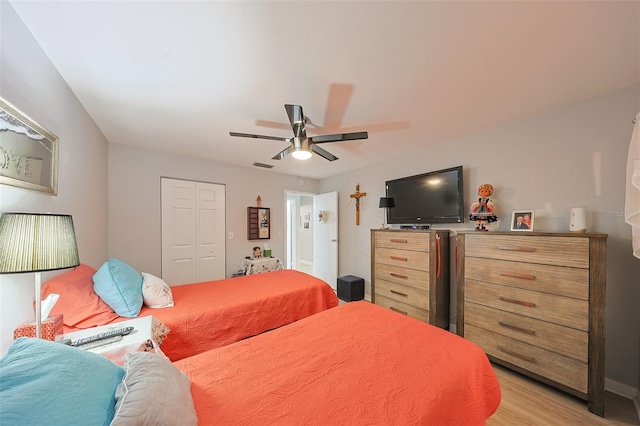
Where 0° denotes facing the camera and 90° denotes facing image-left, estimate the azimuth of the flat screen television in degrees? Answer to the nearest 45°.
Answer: approximately 45°

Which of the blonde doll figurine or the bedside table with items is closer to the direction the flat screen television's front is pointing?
the bedside table with items

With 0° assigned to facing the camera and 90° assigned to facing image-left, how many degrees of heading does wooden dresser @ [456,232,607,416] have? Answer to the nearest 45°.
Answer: approximately 45°

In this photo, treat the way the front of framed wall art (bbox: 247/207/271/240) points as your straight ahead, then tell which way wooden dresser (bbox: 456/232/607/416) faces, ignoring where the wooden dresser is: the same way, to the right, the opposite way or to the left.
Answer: to the right

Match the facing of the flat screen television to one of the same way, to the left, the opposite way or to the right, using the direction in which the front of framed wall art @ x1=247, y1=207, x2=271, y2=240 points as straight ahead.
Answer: to the right

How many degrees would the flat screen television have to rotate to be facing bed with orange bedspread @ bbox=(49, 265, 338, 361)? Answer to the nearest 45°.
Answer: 0° — it already faces it
